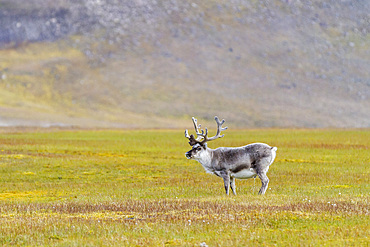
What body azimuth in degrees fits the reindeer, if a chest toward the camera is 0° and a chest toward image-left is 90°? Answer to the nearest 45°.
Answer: approximately 90°
